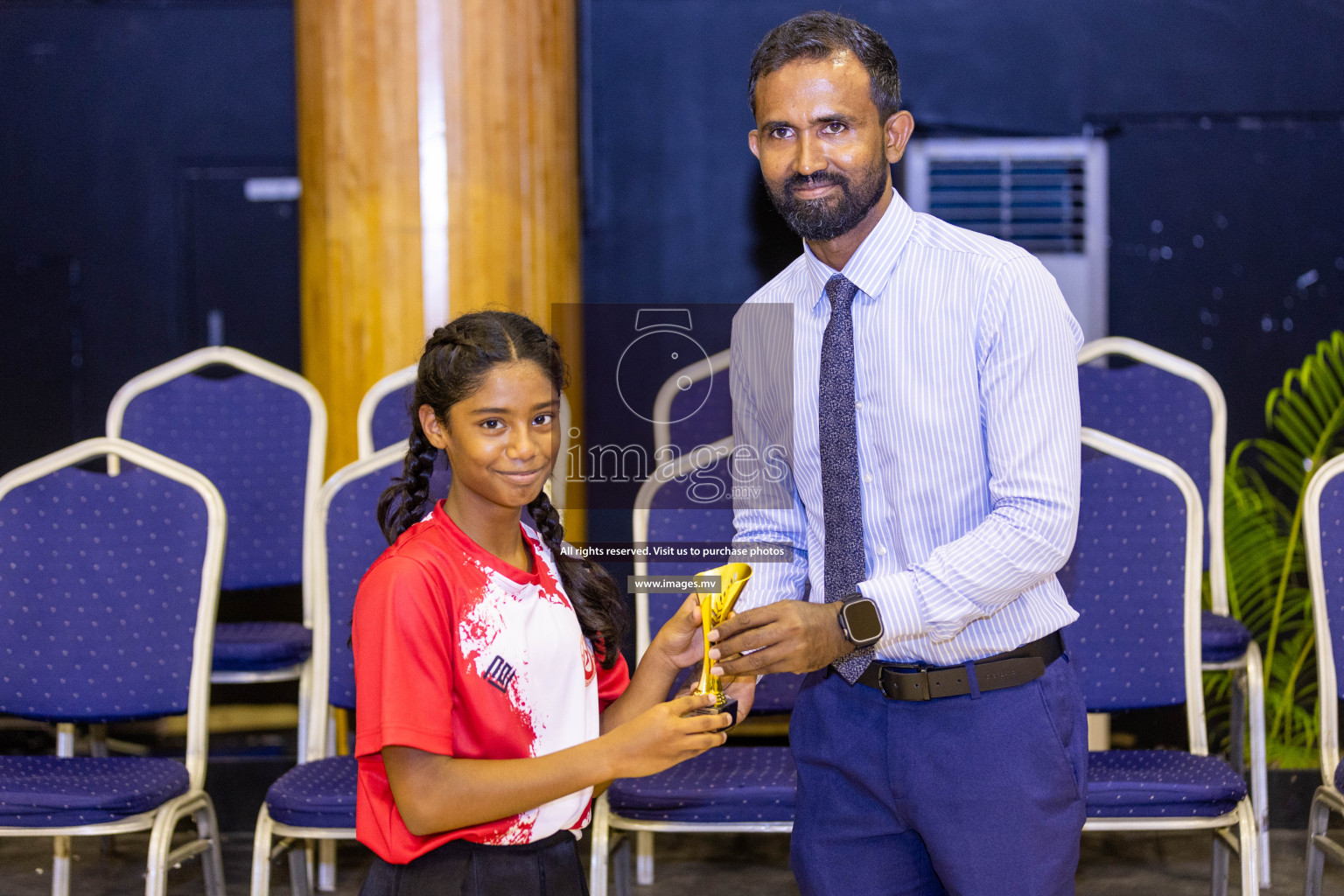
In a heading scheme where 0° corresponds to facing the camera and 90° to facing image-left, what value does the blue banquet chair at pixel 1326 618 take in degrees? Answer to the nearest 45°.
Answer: approximately 315°

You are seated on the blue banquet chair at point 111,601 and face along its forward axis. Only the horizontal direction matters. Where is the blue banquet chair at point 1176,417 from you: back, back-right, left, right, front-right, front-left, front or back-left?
back-left

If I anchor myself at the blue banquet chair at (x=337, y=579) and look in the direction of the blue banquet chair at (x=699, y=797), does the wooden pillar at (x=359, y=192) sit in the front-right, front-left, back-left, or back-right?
back-left

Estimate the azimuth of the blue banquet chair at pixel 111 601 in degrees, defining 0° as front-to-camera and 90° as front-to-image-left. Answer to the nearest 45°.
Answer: approximately 45°

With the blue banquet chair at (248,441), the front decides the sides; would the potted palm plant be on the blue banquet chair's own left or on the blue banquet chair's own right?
on the blue banquet chair's own left

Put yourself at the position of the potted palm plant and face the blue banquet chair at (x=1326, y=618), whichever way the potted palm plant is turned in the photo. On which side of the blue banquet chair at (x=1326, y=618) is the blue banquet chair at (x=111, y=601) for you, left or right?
right

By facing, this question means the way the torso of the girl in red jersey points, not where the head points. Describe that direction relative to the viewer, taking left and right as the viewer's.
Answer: facing the viewer and to the right of the viewer

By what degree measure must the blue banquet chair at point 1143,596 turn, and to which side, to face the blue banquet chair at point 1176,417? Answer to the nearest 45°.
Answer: approximately 180°

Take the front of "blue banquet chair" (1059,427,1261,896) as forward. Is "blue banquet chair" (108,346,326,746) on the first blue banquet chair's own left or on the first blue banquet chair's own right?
on the first blue banquet chair's own right

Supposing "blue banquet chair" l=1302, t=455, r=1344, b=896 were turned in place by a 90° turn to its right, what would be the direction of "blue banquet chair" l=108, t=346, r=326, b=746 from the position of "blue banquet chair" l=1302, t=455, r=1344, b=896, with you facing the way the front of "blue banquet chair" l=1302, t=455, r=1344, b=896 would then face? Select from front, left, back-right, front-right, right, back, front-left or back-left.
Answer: front-right

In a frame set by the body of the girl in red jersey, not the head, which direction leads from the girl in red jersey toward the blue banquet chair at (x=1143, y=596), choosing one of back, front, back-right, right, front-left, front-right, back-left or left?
left

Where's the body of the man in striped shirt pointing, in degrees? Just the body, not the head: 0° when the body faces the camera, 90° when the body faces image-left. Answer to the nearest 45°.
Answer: approximately 45°

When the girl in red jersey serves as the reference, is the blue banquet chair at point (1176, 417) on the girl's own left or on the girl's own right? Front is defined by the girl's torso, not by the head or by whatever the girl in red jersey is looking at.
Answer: on the girl's own left

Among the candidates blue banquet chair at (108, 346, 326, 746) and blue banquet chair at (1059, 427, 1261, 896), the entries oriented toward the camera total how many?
2
